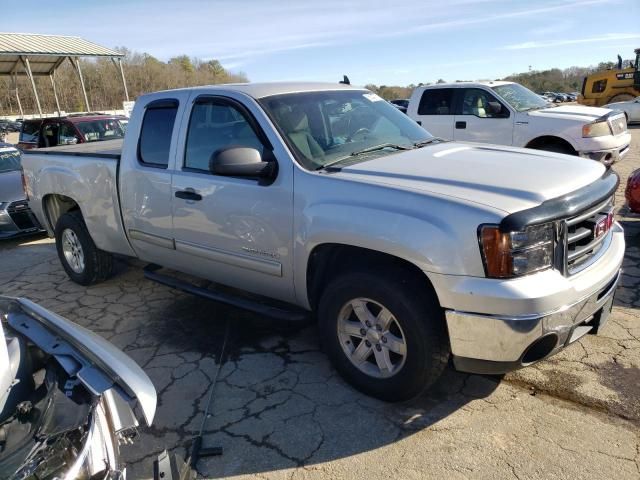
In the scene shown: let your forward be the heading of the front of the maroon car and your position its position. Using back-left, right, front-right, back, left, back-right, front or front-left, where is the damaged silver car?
front-right

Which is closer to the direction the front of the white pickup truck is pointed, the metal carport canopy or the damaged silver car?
the damaged silver car

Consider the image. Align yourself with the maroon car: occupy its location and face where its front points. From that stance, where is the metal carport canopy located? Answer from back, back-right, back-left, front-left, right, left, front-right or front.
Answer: back-left

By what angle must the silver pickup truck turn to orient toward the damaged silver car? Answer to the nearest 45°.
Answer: approximately 90° to its right

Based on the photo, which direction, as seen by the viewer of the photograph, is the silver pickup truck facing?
facing the viewer and to the right of the viewer

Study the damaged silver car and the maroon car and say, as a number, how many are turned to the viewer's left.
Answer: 0

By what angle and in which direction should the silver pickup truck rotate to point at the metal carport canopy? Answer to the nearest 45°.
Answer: approximately 180°

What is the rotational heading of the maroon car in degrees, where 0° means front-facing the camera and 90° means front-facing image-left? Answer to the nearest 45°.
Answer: approximately 315°

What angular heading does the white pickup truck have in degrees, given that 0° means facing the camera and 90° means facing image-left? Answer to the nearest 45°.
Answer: approximately 315°

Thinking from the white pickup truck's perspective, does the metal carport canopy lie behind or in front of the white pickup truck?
behind

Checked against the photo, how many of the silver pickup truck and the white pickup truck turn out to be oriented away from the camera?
0
